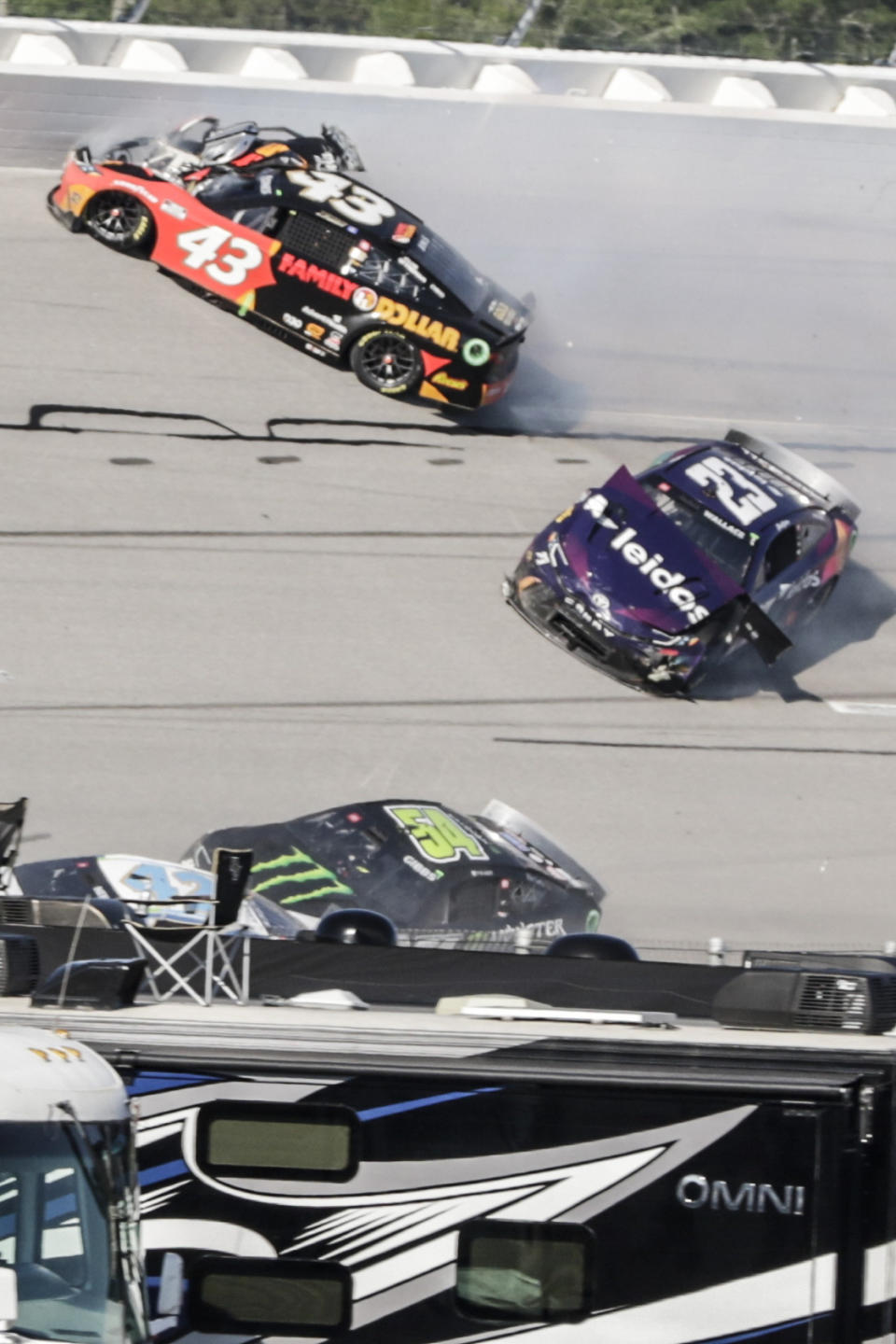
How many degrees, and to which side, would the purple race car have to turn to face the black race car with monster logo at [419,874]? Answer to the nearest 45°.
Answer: approximately 45° to its left

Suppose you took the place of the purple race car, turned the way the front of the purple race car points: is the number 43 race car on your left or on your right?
on your right

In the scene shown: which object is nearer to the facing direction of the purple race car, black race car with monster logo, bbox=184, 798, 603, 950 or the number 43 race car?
the black race car with monster logo

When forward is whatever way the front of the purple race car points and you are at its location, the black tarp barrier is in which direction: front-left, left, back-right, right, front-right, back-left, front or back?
front-left

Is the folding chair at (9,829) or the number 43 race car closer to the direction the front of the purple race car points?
the folding chair

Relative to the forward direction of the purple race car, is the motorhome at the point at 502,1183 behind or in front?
in front

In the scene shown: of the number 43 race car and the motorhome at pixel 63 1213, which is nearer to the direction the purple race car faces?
the motorhome

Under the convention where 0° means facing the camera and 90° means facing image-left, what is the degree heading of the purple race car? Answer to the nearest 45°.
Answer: approximately 45°
